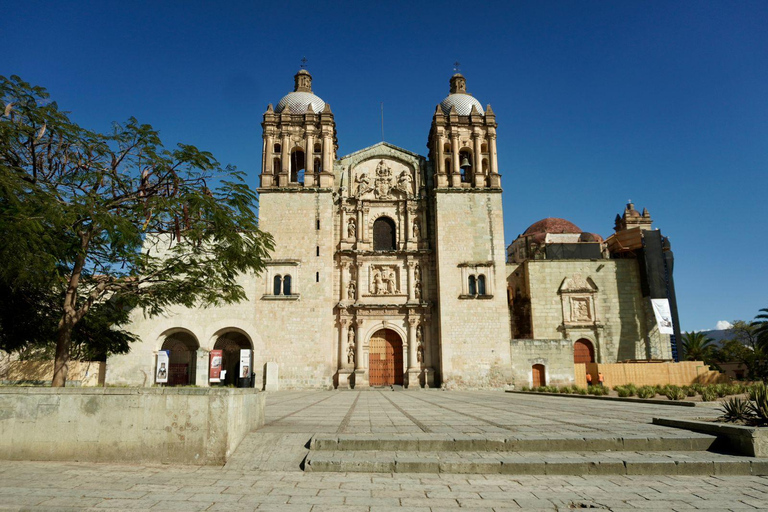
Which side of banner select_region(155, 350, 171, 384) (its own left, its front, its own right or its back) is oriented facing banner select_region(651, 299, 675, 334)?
left

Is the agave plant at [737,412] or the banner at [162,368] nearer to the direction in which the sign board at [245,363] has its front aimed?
the agave plant

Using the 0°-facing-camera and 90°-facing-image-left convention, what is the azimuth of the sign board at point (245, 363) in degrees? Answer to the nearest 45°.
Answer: approximately 0°

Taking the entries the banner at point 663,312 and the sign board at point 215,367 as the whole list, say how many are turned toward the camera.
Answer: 2

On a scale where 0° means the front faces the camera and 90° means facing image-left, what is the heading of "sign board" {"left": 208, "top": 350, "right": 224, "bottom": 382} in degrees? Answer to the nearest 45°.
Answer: approximately 0°

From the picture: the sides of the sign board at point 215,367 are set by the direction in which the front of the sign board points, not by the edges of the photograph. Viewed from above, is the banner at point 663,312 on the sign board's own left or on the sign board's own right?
on the sign board's own left

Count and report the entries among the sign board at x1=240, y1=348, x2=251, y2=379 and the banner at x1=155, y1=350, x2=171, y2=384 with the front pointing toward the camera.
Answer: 2
